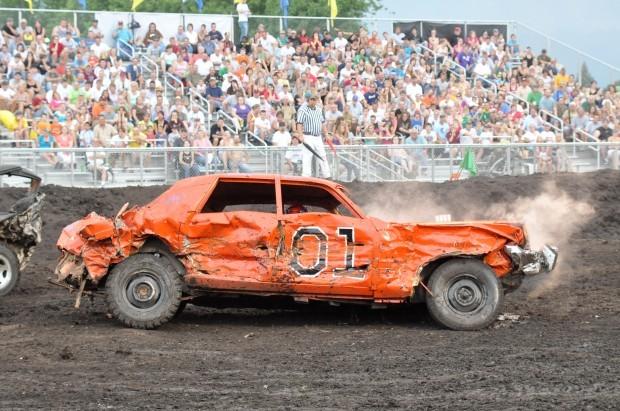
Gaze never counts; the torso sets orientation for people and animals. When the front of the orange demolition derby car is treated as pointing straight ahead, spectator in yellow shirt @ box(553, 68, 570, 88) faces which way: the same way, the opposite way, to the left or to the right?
to the right

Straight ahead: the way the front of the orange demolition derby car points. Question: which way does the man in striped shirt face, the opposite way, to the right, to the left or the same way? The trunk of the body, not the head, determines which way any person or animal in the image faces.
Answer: to the right

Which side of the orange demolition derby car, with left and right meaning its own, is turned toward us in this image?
right

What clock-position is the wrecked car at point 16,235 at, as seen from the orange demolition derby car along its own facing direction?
The wrecked car is roughly at 7 o'clock from the orange demolition derby car.

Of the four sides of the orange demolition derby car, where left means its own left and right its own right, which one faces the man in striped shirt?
left

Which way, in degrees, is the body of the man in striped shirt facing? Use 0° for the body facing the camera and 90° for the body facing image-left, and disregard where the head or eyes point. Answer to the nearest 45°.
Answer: approximately 0°

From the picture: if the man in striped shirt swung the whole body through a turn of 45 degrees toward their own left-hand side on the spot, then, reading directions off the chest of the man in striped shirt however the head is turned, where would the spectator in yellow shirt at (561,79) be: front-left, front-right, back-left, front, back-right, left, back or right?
left
